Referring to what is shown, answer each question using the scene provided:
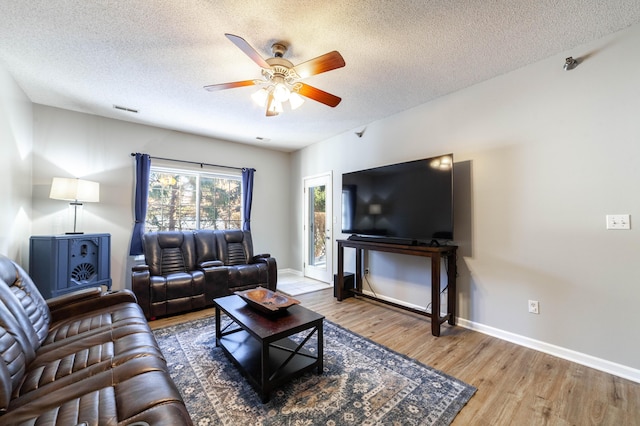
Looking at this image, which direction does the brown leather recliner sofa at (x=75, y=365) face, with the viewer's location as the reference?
facing to the right of the viewer

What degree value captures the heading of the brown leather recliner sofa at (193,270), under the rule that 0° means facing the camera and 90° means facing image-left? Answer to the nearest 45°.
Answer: approximately 315°

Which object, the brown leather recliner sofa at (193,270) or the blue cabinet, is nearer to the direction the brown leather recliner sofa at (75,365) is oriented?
the brown leather recliner sofa

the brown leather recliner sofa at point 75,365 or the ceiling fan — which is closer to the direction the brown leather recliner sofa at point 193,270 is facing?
the ceiling fan

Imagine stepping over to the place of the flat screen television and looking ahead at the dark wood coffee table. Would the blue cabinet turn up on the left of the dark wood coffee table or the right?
right

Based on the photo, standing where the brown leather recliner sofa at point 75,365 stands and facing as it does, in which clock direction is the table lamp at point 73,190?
The table lamp is roughly at 9 o'clock from the brown leather recliner sofa.

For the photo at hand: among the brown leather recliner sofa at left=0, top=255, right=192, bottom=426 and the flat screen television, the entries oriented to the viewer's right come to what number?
1

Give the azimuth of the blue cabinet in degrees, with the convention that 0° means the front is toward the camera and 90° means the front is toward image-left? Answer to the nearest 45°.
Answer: approximately 315°

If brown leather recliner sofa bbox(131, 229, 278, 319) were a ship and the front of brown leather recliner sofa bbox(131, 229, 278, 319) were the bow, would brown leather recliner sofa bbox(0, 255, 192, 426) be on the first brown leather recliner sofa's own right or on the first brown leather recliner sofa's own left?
on the first brown leather recliner sofa's own right

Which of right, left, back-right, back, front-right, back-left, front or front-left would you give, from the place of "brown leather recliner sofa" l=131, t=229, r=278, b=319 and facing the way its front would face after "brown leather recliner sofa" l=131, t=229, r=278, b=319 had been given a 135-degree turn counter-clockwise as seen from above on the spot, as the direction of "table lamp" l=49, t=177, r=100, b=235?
left

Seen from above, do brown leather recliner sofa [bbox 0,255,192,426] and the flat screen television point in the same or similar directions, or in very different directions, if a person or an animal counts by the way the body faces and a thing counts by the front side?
very different directions

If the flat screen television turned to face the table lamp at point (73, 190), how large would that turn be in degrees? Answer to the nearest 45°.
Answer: approximately 45° to its right
